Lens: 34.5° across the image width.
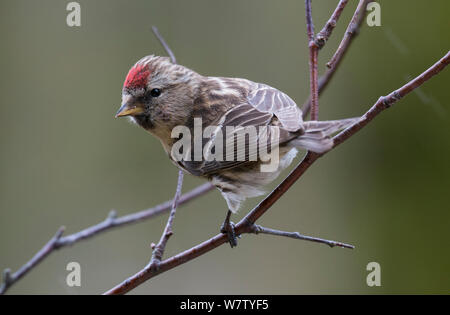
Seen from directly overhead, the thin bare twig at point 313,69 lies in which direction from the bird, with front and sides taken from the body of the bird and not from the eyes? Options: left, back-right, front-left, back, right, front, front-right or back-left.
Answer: back-left

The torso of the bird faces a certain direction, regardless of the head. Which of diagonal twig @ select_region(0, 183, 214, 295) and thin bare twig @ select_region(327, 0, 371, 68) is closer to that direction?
the diagonal twig

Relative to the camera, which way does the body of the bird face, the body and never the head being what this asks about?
to the viewer's left

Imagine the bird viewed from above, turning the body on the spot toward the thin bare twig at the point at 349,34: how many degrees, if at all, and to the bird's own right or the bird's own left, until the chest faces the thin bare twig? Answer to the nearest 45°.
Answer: approximately 135° to the bird's own left

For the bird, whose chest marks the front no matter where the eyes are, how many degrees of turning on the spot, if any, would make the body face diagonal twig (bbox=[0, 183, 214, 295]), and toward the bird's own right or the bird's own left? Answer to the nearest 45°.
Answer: approximately 45° to the bird's own left
